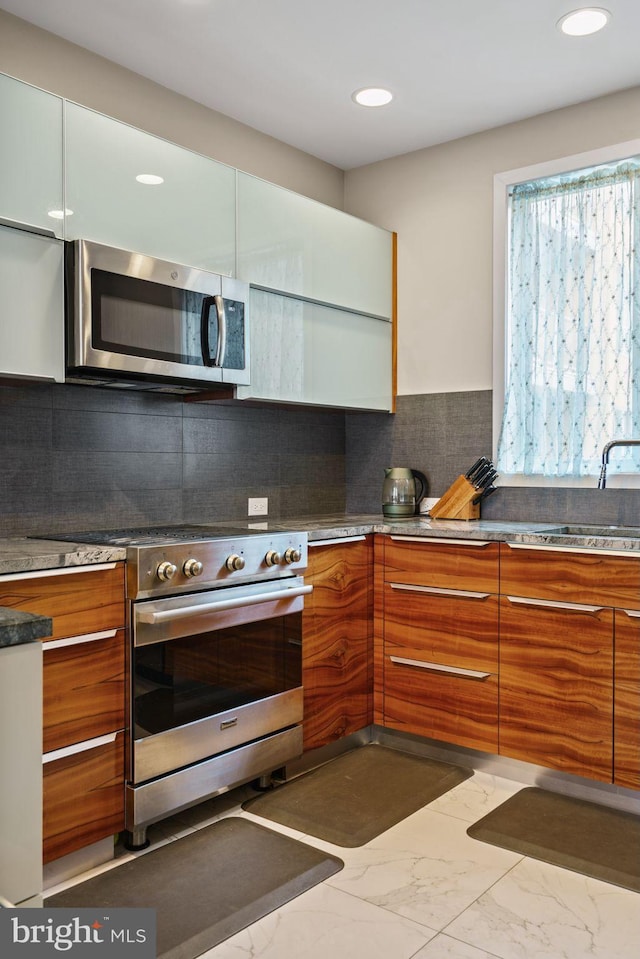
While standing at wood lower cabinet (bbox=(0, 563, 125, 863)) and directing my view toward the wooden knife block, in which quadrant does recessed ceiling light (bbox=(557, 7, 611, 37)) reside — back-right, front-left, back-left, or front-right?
front-right

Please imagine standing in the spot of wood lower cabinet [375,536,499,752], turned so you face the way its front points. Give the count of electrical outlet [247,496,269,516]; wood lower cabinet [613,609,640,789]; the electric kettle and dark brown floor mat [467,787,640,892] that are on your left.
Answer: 2

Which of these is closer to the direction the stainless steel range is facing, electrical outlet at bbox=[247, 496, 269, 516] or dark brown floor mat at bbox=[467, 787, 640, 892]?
the dark brown floor mat

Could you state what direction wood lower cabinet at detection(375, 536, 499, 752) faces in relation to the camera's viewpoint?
facing the viewer and to the left of the viewer

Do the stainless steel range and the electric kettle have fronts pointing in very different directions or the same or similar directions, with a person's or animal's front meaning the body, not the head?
very different directions

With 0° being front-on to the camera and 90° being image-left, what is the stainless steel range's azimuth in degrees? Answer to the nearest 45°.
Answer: approximately 315°

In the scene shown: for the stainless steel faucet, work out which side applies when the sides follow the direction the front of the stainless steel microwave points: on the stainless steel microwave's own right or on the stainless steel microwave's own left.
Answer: on the stainless steel microwave's own left

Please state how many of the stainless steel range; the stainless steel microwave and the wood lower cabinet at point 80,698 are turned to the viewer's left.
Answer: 0

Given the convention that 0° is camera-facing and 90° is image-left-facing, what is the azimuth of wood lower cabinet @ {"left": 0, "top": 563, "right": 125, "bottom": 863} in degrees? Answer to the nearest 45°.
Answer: approximately 315°

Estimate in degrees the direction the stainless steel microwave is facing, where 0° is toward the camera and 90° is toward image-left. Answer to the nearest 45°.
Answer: approximately 315°

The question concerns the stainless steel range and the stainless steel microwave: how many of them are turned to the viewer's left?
0

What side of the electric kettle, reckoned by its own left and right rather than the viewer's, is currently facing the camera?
left

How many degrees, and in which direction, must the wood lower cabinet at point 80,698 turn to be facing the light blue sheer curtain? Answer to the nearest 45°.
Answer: approximately 45° to its left
